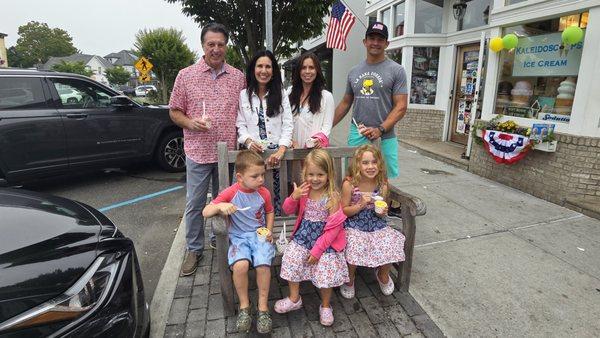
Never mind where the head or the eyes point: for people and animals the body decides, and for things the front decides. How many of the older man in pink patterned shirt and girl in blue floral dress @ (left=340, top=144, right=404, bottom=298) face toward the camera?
2

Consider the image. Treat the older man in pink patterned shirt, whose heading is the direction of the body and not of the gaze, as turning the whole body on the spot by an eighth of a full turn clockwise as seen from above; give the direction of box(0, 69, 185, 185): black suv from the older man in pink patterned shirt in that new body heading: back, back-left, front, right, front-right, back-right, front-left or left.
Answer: right

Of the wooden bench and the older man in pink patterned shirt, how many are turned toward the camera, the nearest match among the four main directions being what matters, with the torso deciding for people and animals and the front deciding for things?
2

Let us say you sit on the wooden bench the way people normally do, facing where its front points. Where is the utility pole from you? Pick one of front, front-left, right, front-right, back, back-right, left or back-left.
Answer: back

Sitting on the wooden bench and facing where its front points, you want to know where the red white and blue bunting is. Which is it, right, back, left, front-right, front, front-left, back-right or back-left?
back-left

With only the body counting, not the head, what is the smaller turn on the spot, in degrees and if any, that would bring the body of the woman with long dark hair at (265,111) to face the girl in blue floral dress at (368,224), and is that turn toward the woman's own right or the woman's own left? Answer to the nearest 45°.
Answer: approximately 45° to the woman's own left

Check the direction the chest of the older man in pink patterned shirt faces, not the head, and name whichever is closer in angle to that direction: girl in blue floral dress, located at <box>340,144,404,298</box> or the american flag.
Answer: the girl in blue floral dress
